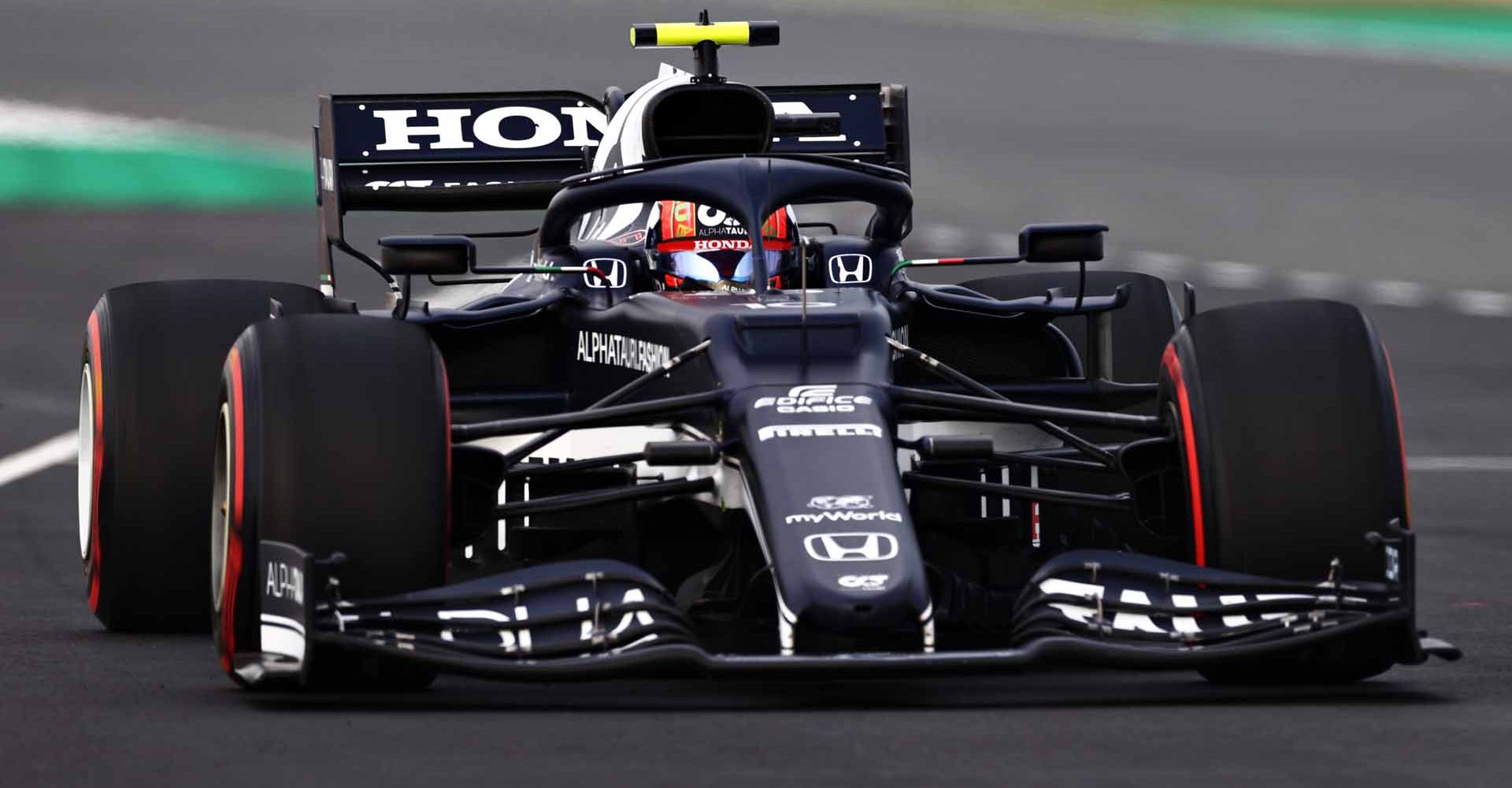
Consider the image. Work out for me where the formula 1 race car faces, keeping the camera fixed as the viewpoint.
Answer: facing the viewer
